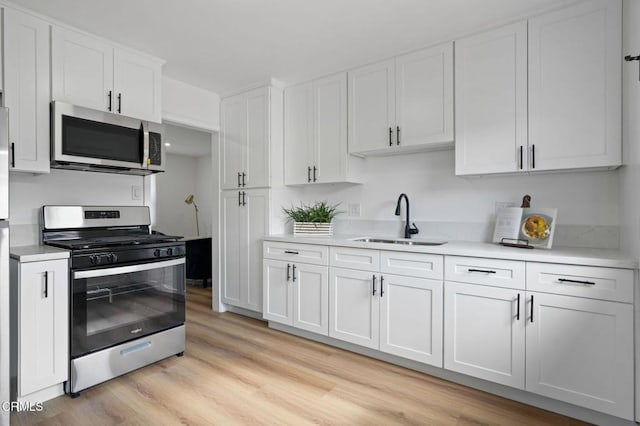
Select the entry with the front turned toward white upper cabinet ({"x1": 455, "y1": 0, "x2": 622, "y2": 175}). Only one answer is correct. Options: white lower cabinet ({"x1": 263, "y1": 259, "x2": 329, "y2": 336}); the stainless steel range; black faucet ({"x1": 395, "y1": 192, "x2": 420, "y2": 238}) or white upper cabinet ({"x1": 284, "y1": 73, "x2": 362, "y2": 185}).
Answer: the stainless steel range

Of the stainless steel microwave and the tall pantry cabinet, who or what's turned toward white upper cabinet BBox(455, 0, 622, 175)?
the stainless steel microwave

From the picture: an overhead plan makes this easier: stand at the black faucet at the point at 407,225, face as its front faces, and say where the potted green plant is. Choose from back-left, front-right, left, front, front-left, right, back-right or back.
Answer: front-right

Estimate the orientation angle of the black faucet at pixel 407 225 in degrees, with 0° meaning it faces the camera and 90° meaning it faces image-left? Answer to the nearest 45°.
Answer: approximately 45°

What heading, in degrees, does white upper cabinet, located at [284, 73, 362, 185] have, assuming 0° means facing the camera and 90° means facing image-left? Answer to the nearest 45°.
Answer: approximately 45°

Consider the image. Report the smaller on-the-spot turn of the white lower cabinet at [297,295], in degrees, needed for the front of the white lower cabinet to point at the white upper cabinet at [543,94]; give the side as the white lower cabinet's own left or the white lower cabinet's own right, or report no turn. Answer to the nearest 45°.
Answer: approximately 90° to the white lower cabinet's own left

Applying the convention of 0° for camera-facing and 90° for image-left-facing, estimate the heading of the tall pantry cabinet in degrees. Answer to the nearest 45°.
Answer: approximately 45°

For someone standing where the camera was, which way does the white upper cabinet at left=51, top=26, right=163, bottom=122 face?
facing the viewer and to the right of the viewer

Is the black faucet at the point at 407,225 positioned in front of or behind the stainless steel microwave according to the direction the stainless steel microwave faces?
in front
